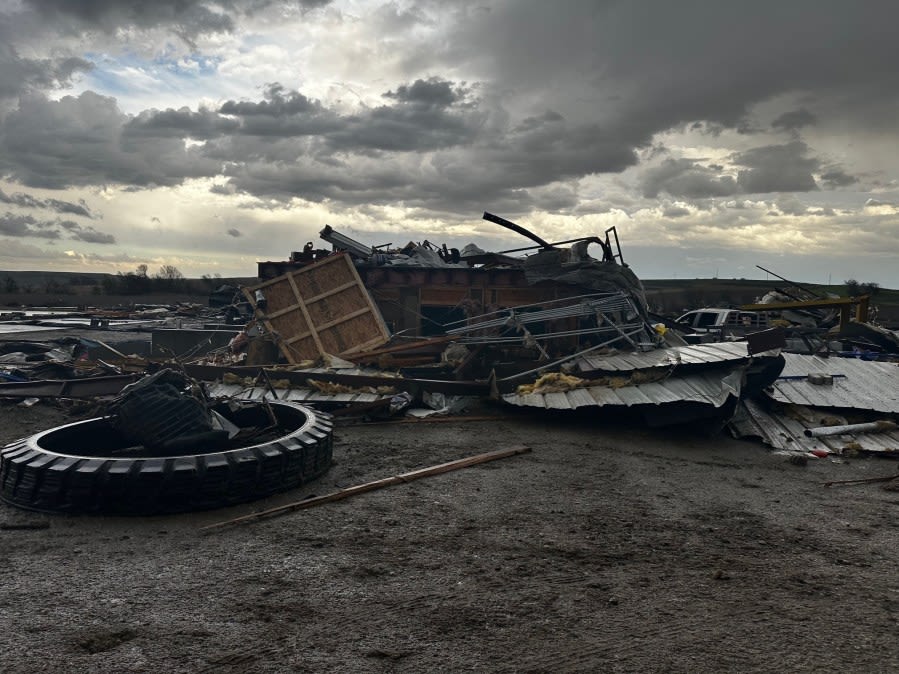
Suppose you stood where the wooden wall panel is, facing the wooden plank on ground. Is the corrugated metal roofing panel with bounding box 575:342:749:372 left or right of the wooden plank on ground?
left

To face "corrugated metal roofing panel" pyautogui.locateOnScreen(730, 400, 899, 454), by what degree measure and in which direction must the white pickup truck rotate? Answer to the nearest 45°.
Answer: approximately 90° to its left

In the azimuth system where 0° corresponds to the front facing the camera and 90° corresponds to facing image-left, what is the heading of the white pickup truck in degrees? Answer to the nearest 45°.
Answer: approximately 90°

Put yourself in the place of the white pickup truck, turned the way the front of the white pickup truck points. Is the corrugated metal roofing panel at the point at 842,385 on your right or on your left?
on your left

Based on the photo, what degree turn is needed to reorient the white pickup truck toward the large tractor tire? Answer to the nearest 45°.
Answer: approximately 90° to its left

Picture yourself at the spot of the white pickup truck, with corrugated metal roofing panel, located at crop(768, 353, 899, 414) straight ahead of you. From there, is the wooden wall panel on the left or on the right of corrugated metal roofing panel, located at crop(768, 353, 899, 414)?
right

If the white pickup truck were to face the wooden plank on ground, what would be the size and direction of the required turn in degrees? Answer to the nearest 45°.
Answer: approximately 90° to its left

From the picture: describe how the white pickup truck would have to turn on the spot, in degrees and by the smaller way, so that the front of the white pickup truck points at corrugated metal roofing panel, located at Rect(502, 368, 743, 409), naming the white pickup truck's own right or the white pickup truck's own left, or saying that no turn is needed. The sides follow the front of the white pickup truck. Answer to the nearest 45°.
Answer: approximately 90° to the white pickup truck's own left

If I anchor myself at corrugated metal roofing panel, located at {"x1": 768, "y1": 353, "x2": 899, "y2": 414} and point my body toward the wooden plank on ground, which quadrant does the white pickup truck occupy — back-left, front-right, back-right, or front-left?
back-right

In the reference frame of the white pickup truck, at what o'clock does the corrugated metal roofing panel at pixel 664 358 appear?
The corrugated metal roofing panel is roughly at 9 o'clock from the white pickup truck.

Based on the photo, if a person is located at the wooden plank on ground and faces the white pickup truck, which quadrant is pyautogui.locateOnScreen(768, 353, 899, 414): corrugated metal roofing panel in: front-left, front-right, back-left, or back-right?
front-right
